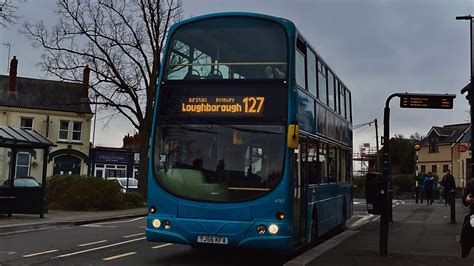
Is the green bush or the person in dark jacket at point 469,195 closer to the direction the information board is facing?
the person in dark jacket

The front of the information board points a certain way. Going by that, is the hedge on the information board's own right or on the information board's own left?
on the information board's own right

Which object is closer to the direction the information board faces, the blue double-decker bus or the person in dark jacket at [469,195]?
the person in dark jacket

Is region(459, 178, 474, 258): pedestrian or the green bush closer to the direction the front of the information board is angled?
the pedestrian

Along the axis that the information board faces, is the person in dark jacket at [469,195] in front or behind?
in front

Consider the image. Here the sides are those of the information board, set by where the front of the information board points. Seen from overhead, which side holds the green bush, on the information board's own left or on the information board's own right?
on the information board's own right

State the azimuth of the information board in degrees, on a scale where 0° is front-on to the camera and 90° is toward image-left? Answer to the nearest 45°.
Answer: approximately 0°

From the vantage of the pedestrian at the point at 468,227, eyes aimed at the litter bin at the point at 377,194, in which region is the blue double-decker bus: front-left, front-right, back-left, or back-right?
front-left

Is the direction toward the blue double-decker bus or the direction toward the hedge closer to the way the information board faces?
the blue double-decker bus

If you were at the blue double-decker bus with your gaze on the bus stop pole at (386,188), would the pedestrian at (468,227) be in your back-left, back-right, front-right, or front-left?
front-right

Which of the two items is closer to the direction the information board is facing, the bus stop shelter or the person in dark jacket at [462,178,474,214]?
the person in dark jacket

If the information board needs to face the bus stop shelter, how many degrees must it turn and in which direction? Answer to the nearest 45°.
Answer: approximately 90° to its right
